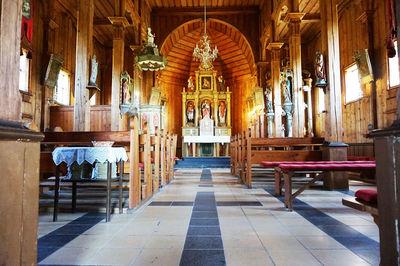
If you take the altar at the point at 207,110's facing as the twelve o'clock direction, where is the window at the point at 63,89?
The window is roughly at 2 o'clock from the altar.

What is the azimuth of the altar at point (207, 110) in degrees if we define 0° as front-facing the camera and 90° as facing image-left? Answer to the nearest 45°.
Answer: approximately 0°

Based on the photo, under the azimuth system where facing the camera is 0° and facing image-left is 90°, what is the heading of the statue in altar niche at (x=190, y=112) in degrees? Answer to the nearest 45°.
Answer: approximately 0°

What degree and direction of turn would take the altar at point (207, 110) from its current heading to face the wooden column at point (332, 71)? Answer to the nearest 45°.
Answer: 0° — it already faces it

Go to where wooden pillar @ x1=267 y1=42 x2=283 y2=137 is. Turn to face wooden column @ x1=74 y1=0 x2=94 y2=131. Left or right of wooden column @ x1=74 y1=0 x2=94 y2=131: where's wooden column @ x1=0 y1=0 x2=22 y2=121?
left

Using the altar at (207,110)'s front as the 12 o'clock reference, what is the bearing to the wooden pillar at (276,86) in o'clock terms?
The wooden pillar is roughly at 11 o'clock from the altar.

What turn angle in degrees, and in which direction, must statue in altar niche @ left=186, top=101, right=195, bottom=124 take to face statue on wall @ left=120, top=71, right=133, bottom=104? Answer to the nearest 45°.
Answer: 0° — it already faces it

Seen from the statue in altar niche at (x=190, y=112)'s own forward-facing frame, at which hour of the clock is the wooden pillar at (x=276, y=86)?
The wooden pillar is roughly at 11 o'clock from the statue in altar niche.
